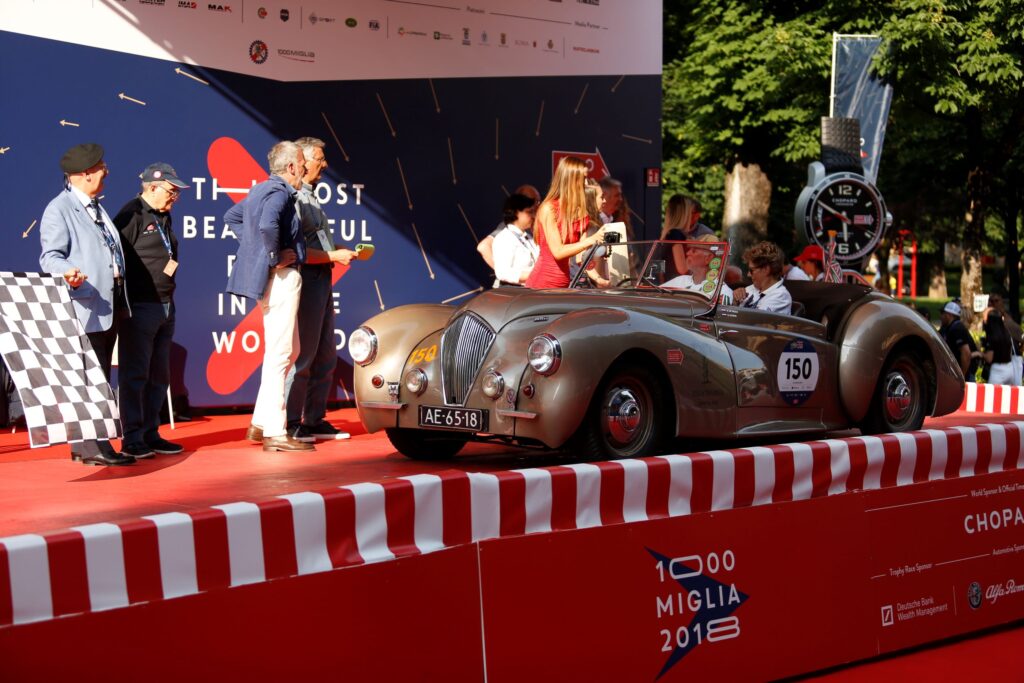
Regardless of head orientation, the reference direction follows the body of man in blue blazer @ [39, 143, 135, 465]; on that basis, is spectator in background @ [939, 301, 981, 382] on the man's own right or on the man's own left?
on the man's own left

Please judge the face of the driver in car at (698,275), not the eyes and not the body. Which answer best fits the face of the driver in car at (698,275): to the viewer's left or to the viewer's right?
to the viewer's left

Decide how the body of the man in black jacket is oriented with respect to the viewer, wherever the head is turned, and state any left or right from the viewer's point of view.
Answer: facing the viewer and to the right of the viewer

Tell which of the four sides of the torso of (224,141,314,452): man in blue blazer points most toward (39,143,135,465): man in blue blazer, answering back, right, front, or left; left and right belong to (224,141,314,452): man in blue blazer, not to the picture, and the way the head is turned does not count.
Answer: back

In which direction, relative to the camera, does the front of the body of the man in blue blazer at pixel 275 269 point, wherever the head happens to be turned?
to the viewer's right

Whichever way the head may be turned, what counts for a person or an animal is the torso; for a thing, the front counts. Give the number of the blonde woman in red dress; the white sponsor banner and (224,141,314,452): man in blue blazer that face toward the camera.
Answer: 1

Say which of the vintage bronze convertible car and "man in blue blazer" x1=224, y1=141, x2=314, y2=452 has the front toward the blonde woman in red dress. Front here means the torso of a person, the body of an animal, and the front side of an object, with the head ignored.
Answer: the man in blue blazer

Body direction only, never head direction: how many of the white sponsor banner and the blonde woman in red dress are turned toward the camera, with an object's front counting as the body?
1
